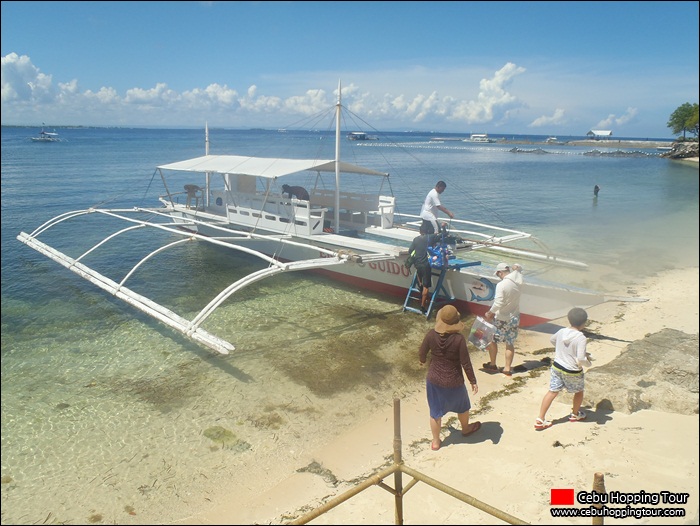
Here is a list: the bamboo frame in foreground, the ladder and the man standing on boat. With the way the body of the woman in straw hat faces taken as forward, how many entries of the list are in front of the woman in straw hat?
2

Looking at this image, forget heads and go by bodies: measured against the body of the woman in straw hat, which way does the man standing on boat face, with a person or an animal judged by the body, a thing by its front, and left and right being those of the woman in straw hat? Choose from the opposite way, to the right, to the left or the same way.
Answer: to the right

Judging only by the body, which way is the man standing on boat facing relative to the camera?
to the viewer's right

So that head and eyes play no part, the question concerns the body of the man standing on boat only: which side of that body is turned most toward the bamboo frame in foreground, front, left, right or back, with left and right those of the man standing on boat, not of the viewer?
right

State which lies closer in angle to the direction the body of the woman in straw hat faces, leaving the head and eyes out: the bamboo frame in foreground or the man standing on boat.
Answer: the man standing on boat

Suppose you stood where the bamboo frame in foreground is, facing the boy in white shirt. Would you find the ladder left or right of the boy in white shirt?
left

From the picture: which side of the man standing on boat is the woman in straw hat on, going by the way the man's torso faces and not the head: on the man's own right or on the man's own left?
on the man's own right

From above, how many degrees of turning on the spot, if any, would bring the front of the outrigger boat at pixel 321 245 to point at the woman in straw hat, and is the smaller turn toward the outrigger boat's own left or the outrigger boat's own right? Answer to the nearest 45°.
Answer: approximately 45° to the outrigger boat's own right

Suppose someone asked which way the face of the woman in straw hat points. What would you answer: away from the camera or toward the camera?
away from the camera

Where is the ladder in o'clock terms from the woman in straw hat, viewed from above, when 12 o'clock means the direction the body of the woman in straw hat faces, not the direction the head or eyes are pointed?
The ladder is roughly at 12 o'clock from the woman in straw hat.

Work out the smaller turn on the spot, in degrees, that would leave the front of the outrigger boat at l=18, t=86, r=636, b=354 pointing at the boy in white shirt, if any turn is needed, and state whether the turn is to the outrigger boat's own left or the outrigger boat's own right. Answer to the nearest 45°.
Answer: approximately 45° to the outrigger boat's own right

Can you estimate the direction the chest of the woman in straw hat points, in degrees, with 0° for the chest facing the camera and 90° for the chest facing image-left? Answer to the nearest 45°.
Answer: approximately 180°
